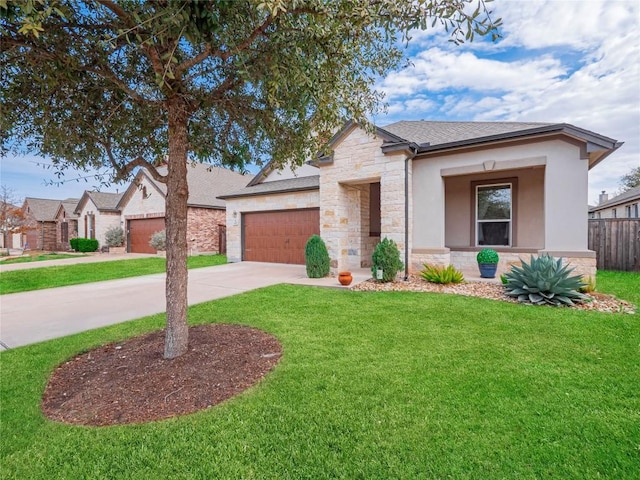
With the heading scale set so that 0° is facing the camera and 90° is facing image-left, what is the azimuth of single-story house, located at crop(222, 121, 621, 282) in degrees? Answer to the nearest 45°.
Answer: approximately 45°

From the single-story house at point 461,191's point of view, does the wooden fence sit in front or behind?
behind

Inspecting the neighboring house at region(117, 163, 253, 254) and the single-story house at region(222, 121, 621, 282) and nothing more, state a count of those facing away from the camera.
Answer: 0

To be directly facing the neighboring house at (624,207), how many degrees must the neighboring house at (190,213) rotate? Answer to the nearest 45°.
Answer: approximately 90° to its left

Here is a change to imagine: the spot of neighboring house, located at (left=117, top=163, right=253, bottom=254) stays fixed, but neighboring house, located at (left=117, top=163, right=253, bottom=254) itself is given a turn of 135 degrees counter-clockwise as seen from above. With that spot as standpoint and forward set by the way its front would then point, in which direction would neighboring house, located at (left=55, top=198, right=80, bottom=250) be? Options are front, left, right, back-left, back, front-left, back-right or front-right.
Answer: back-left

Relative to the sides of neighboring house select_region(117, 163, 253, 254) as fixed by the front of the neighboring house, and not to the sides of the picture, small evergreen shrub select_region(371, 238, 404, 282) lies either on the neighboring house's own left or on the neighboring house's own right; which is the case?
on the neighboring house's own left

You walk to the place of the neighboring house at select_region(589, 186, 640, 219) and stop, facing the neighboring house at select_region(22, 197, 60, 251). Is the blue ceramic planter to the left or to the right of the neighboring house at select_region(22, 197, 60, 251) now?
left

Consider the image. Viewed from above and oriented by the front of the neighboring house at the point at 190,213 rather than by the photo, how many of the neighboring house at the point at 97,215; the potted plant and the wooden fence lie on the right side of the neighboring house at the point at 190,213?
1

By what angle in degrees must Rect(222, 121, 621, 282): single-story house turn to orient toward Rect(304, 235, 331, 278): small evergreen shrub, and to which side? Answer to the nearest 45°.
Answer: approximately 45° to its right
